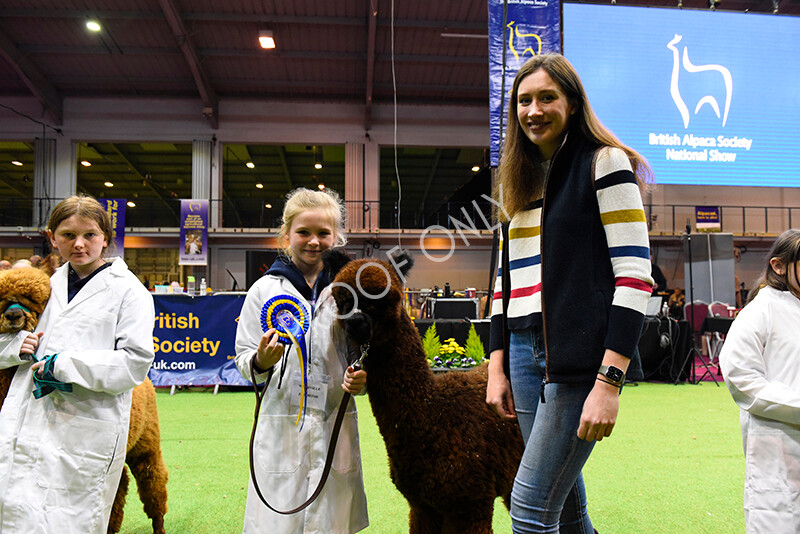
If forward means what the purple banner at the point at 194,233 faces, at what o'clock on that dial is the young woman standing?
The young woman standing is roughly at 12 o'clock from the purple banner.

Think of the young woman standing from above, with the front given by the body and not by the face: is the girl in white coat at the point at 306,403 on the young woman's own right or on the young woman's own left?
on the young woman's own right

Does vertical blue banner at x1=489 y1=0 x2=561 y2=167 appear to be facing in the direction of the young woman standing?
yes

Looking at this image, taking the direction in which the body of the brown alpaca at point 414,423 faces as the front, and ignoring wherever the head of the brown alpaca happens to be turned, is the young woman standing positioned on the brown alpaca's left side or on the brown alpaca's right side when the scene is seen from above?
on the brown alpaca's left side
